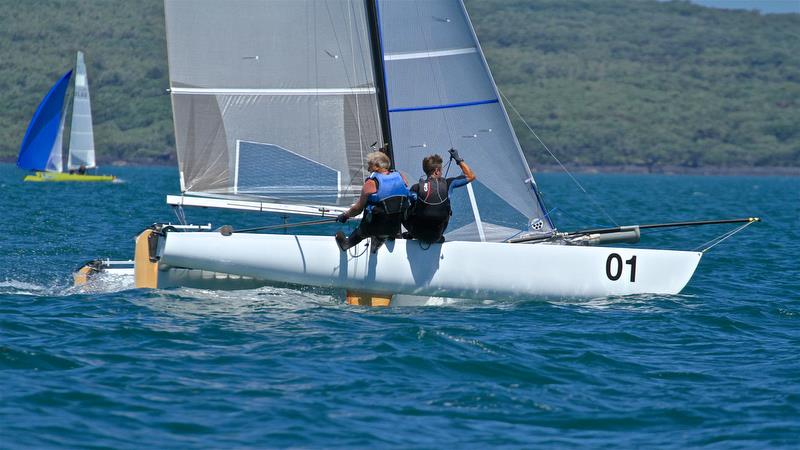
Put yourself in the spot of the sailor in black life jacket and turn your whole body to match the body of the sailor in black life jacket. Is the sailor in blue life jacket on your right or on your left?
on your left

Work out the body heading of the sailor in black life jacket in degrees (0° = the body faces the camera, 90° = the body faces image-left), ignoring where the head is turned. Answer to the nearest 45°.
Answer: approximately 180°

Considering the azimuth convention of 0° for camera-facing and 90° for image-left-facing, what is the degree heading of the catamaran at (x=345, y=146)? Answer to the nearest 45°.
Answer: approximately 270°
